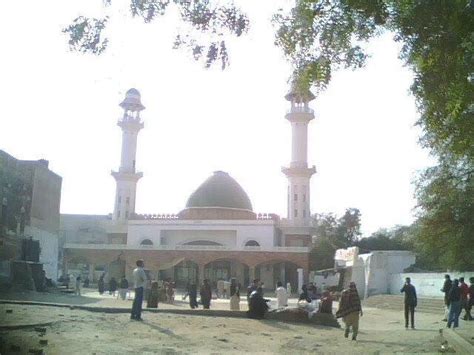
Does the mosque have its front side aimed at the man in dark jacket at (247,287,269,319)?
yes

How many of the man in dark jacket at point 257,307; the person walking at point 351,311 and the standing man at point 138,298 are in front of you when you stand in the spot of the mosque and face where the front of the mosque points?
3

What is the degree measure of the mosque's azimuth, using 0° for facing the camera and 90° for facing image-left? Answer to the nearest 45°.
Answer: approximately 0°

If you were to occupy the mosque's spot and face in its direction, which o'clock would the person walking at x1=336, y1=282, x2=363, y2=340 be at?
The person walking is roughly at 12 o'clock from the mosque.

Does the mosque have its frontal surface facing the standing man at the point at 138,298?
yes

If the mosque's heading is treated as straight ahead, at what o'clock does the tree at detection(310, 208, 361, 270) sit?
The tree is roughly at 9 o'clock from the mosque.
